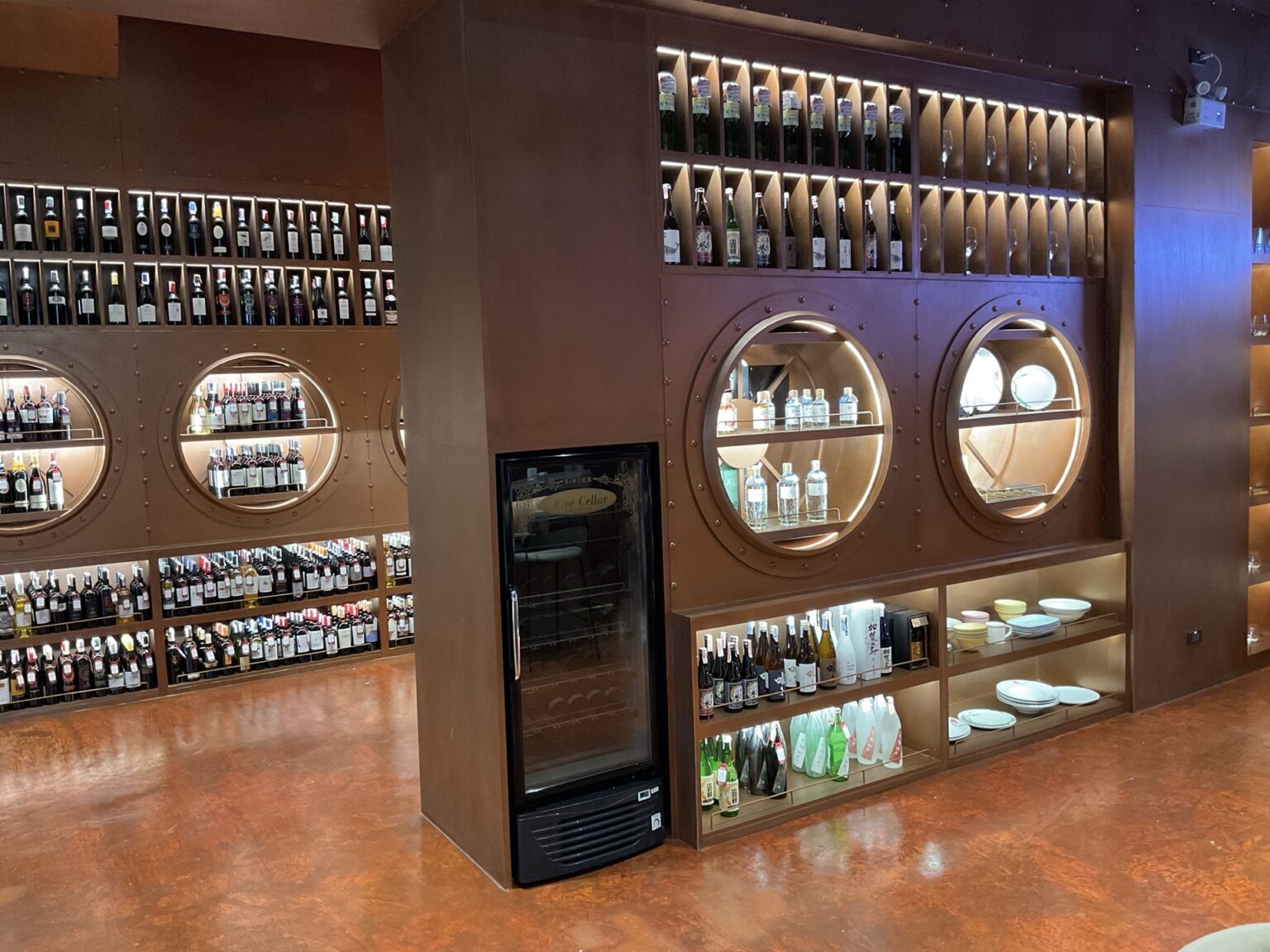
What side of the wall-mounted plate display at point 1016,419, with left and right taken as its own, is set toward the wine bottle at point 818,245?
right

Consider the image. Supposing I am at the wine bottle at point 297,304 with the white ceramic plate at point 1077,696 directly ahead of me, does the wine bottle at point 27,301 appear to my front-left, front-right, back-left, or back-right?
back-right

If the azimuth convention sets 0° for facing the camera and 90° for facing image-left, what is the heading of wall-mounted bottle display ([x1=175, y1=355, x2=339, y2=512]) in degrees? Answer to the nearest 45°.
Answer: approximately 0°
